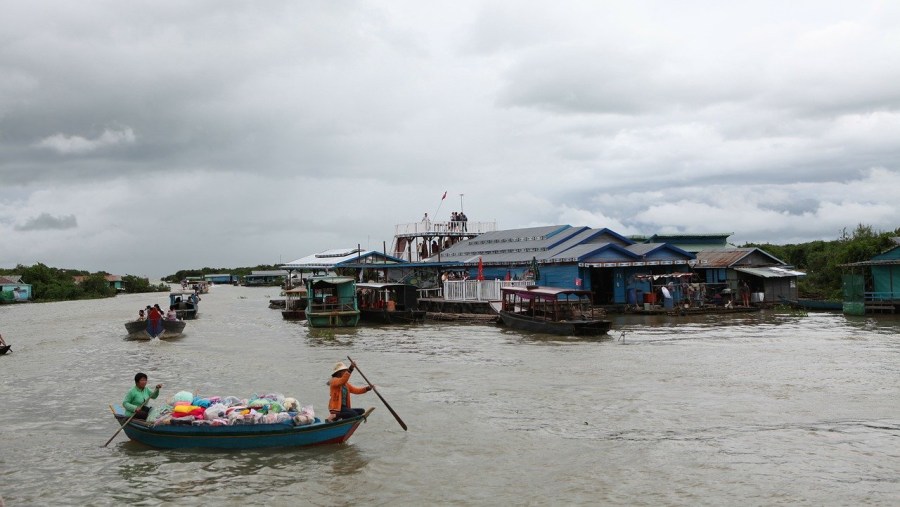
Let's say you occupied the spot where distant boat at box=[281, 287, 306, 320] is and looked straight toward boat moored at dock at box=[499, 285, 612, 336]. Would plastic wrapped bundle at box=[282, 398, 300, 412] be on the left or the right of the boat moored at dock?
right

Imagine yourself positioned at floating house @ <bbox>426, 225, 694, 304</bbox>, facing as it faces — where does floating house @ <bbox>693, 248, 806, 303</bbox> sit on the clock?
floating house @ <bbox>693, 248, 806, 303</bbox> is roughly at 10 o'clock from floating house @ <bbox>426, 225, 694, 304</bbox>.

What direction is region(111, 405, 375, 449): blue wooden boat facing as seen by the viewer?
to the viewer's right
